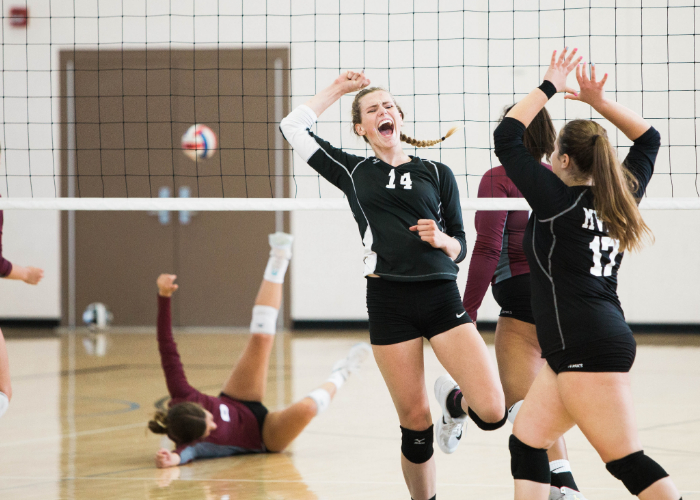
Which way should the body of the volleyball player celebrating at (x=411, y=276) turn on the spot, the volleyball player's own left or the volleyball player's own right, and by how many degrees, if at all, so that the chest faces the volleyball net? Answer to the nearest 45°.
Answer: approximately 180°

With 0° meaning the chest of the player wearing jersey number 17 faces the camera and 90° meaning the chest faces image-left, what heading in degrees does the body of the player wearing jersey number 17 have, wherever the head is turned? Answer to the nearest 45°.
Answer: approximately 135°

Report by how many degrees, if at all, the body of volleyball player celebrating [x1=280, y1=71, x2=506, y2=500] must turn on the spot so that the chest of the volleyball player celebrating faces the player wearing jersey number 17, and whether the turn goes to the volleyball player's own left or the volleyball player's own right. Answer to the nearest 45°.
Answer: approximately 45° to the volleyball player's own left

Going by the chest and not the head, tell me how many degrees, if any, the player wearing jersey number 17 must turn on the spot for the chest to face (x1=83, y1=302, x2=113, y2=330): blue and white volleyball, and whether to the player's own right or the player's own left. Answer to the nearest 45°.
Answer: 0° — they already face it
